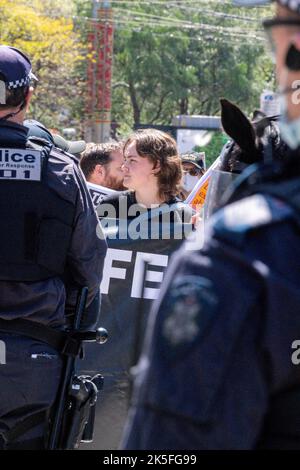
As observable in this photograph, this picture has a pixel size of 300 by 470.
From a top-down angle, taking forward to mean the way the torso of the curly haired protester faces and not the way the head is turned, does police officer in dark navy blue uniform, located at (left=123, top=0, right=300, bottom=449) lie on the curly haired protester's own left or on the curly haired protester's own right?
on the curly haired protester's own left

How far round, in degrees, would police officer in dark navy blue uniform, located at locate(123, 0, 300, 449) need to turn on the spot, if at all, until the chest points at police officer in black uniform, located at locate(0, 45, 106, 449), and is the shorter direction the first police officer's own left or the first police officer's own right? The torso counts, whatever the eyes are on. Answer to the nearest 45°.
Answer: approximately 135° to the first police officer's own left

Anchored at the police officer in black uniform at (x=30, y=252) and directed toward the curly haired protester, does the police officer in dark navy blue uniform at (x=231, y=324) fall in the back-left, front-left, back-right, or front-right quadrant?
back-right

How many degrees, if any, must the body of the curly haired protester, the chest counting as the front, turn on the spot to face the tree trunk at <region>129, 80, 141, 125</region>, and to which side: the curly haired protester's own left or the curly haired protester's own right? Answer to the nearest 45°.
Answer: approximately 135° to the curly haired protester's own right

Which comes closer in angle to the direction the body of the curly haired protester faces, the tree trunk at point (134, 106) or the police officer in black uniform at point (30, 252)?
the police officer in black uniform

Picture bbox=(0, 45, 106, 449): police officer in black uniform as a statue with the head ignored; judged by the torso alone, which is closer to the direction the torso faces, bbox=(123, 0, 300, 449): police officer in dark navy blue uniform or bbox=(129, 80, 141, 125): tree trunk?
the tree trunk

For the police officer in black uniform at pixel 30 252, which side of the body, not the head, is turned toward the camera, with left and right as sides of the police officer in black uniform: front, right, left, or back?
back

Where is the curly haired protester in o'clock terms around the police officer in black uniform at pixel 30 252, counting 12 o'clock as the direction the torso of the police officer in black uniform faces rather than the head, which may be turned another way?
The curly haired protester is roughly at 1 o'clock from the police officer in black uniform.

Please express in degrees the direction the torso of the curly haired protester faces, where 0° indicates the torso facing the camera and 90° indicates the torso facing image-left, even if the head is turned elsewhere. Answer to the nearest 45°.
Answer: approximately 45°

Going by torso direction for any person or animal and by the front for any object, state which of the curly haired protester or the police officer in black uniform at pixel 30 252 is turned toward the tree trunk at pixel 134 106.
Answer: the police officer in black uniform
